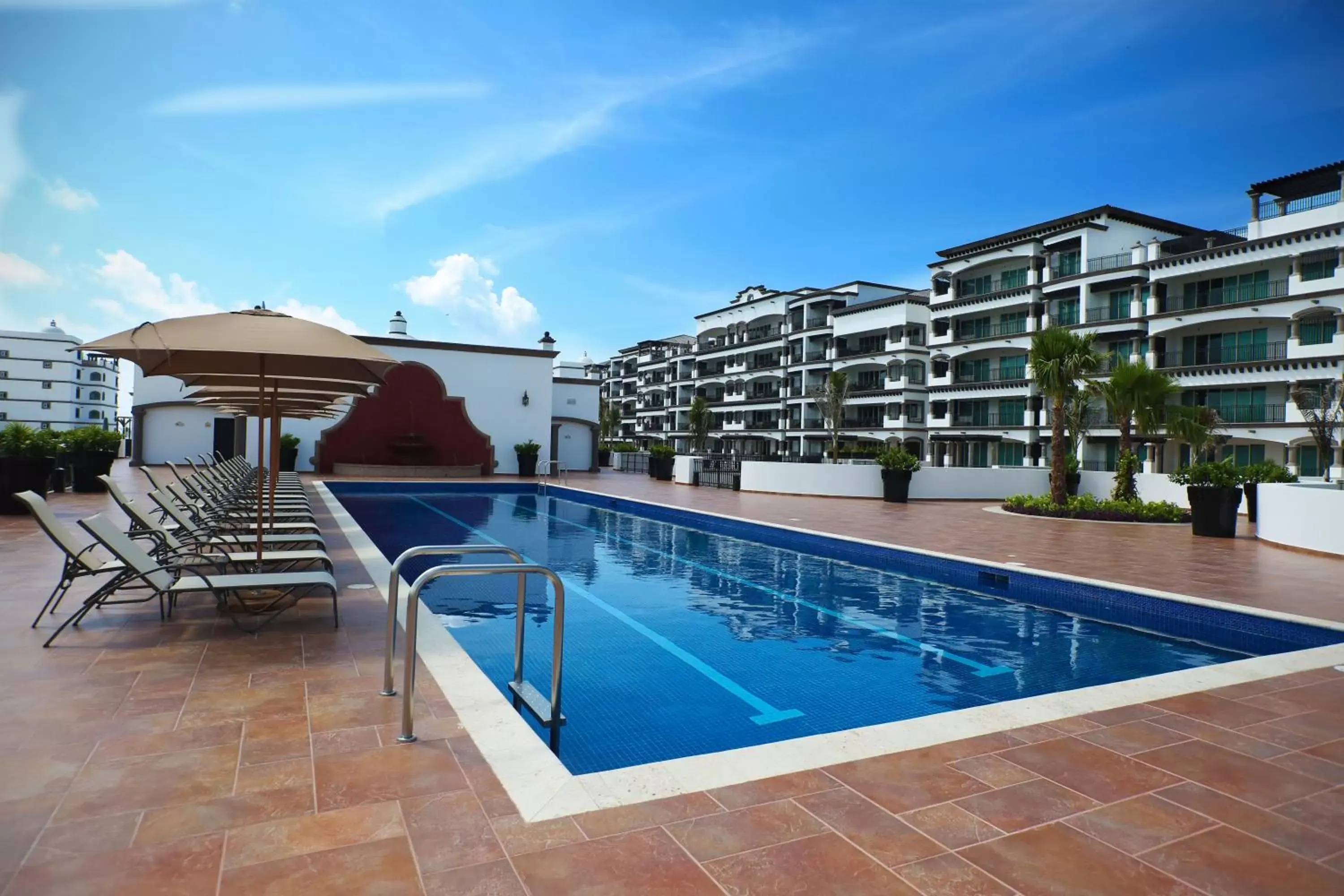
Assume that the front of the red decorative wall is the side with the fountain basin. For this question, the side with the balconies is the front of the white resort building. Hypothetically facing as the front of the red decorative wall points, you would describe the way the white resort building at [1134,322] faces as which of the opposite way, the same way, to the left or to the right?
to the right

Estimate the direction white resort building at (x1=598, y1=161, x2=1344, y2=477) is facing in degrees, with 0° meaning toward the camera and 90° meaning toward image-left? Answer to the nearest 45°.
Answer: approximately 45°

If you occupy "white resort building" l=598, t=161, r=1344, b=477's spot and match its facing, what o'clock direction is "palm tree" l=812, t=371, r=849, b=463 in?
The palm tree is roughly at 2 o'clock from the white resort building.

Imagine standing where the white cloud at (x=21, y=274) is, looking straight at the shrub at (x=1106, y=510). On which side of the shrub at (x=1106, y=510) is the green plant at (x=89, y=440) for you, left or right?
right

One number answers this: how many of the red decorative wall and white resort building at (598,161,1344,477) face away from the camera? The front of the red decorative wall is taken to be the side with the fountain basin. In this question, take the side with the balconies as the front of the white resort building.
0

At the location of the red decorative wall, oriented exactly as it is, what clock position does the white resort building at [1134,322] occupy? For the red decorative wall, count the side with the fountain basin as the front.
The white resort building is roughly at 9 o'clock from the red decorative wall.

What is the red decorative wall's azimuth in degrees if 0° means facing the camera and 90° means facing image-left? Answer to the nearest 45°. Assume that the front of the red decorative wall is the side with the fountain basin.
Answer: approximately 0°

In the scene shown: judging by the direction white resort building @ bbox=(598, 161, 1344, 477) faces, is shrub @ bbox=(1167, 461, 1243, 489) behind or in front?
in front

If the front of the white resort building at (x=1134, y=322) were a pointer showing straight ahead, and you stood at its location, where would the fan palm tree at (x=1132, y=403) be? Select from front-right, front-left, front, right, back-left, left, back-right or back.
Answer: front-left

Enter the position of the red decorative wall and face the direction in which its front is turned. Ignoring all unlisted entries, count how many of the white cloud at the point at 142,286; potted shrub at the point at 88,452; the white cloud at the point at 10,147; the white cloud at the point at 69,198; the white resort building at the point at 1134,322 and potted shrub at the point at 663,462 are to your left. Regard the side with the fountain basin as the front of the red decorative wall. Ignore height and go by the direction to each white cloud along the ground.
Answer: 2

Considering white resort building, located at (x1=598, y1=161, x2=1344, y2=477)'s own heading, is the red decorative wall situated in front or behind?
in front
